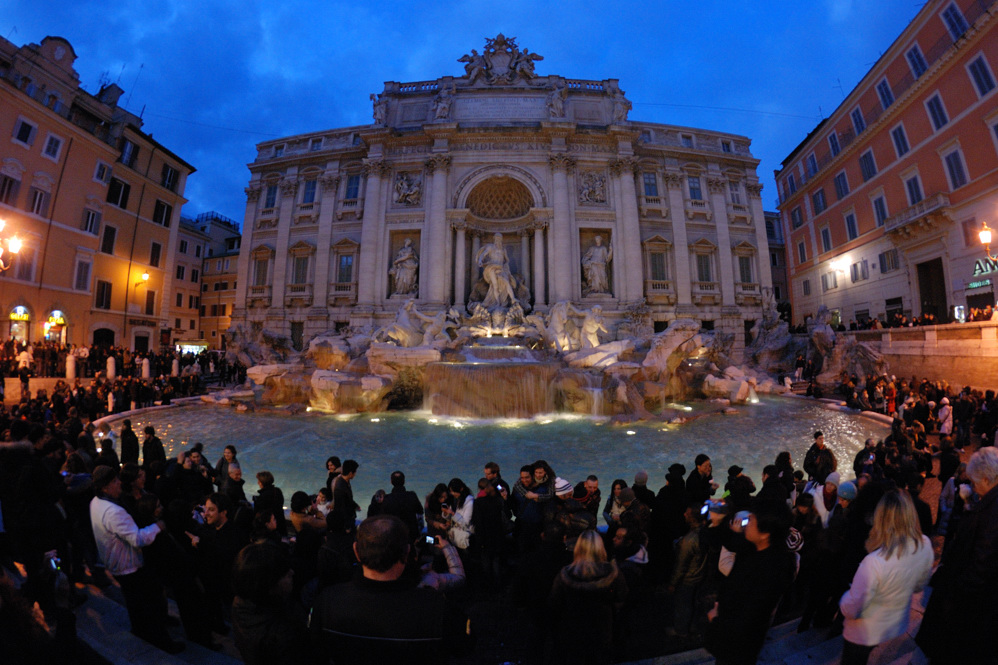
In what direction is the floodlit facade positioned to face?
toward the camera

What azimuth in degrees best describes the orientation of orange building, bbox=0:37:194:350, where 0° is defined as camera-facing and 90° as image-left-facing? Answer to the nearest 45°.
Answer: approximately 315°

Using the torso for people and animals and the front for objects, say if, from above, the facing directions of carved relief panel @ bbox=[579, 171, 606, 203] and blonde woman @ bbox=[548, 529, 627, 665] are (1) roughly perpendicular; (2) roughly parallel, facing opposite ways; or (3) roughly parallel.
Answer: roughly parallel, facing opposite ways

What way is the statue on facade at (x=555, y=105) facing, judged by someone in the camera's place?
facing the viewer

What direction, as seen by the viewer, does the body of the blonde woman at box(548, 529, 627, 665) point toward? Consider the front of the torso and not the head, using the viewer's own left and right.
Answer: facing away from the viewer

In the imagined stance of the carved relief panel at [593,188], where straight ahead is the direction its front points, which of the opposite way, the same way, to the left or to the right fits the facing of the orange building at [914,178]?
to the right

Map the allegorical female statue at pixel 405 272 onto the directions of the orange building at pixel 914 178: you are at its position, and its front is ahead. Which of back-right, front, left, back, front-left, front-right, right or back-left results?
front

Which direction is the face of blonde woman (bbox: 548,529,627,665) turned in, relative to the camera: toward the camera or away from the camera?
away from the camera

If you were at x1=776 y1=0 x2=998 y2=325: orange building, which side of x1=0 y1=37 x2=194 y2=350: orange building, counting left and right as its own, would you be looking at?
front

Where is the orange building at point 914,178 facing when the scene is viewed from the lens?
facing the viewer and to the left of the viewer

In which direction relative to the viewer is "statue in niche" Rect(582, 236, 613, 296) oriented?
toward the camera

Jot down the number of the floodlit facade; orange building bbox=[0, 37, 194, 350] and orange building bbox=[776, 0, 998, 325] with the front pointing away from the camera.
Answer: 0

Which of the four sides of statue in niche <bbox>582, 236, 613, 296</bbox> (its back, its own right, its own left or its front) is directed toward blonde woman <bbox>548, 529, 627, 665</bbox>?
front

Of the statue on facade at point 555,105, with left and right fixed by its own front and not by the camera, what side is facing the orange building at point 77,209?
right

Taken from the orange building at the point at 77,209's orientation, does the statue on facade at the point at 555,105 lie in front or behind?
in front

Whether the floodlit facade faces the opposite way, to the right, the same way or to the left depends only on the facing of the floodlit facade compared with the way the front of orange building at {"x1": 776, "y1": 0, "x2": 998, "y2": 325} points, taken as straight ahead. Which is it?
to the left
